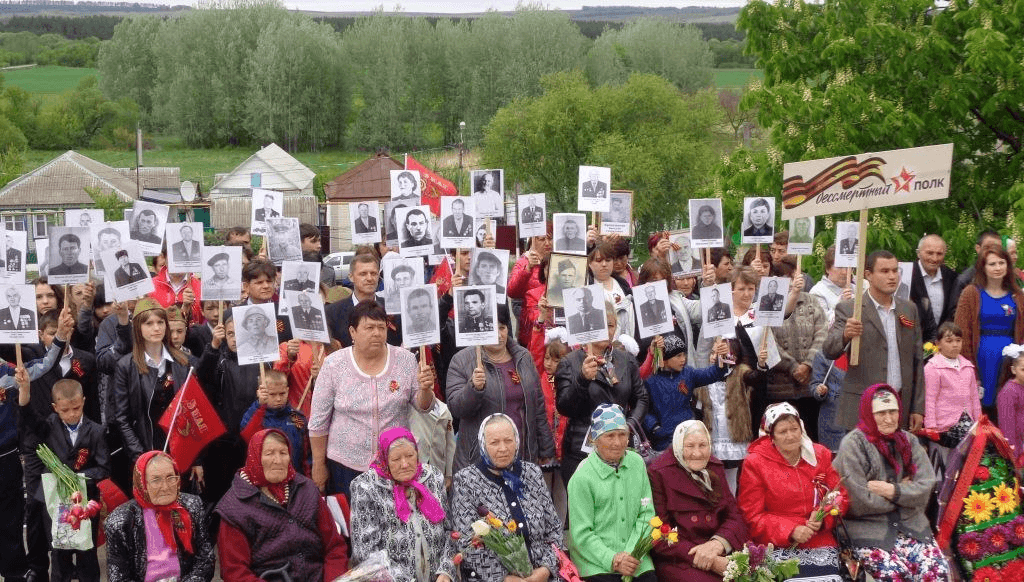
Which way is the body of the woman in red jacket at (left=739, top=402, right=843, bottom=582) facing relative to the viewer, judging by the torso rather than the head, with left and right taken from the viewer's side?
facing the viewer and to the right of the viewer

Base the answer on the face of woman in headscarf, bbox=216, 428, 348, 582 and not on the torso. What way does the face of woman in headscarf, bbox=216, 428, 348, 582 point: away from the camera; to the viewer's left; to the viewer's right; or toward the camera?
toward the camera

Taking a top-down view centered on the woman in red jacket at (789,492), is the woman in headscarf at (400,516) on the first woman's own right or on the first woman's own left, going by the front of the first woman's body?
on the first woman's own right

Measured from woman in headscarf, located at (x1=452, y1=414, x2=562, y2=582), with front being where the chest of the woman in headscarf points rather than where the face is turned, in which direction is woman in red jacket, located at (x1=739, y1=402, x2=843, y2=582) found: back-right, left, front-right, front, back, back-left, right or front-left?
left

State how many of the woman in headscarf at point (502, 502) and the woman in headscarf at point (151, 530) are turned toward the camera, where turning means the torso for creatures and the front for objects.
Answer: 2

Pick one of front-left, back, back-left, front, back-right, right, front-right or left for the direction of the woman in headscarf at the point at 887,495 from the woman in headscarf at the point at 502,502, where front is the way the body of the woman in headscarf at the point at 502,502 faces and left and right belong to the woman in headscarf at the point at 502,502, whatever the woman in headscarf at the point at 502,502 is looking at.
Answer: left

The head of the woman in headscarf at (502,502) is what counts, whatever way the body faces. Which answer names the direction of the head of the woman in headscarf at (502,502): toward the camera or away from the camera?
toward the camera

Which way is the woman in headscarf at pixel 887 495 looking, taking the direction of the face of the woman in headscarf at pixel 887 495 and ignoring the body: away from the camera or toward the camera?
toward the camera

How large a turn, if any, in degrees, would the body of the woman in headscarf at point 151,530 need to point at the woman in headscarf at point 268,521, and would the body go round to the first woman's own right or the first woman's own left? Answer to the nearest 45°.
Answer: approximately 90° to the first woman's own left

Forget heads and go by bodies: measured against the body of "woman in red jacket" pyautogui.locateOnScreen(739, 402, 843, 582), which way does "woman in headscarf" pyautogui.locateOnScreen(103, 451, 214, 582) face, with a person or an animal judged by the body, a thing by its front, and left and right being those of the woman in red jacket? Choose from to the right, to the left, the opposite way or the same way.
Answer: the same way

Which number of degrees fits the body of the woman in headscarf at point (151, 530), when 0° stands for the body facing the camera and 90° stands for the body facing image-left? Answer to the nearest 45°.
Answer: approximately 0°

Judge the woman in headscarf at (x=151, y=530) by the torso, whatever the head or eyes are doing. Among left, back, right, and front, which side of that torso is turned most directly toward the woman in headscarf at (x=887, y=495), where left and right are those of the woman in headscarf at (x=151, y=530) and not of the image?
left

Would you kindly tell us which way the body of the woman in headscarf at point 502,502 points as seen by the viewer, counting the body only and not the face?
toward the camera

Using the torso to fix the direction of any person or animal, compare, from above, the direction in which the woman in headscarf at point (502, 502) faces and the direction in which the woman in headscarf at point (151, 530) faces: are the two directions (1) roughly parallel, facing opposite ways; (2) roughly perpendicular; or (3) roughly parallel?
roughly parallel
